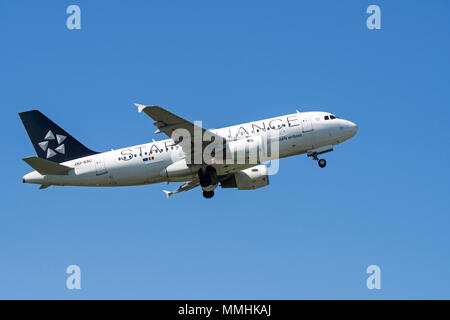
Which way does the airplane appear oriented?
to the viewer's right
